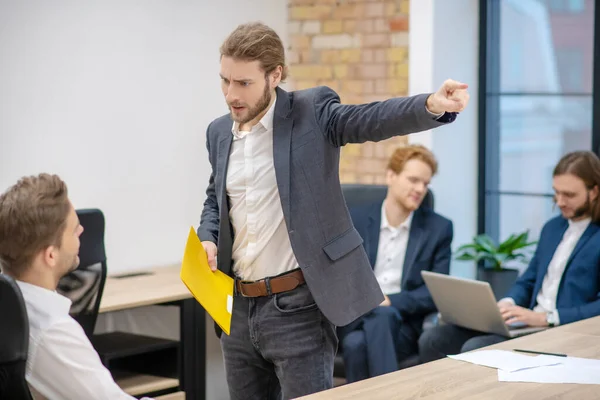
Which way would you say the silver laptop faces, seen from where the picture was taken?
facing away from the viewer and to the right of the viewer

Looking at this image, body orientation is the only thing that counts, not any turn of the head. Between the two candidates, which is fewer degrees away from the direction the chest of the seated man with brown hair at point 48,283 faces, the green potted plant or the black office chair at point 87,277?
the green potted plant

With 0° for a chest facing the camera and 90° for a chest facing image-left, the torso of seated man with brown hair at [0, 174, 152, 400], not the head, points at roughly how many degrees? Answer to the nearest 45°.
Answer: approximately 225°

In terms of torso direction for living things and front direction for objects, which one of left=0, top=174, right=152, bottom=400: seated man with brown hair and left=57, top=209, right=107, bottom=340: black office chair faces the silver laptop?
the seated man with brown hair

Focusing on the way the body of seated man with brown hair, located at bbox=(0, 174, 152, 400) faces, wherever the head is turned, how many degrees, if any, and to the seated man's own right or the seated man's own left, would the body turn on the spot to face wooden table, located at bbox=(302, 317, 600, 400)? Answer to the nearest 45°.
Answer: approximately 45° to the seated man's own right

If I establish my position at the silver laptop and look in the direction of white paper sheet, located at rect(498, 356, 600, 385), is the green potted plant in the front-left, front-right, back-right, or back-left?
back-left

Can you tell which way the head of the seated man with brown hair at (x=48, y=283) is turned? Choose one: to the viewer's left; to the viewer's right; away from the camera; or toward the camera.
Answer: to the viewer's right

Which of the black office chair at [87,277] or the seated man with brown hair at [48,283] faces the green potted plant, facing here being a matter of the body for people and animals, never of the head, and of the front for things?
the seated man with brown hair
